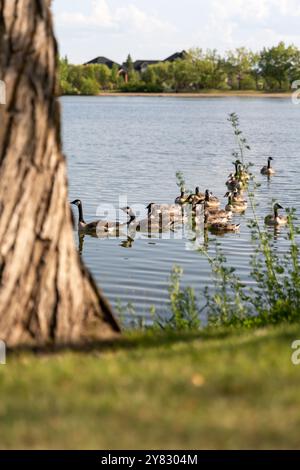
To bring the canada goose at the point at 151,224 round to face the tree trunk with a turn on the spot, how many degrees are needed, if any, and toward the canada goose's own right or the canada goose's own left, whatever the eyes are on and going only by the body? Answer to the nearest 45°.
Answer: approximately 90° to the canada goose's own left

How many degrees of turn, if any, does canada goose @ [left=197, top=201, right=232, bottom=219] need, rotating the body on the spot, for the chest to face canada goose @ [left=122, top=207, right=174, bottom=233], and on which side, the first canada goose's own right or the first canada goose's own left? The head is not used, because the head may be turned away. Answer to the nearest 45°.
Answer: approximately 45° to the first canada goose's own left

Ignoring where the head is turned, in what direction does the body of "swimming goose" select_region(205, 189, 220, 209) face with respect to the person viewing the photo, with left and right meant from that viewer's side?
facing the viewer and to the left of the viewer

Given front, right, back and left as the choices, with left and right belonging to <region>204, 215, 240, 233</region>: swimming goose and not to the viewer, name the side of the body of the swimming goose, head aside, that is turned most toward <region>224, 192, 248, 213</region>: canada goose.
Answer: right

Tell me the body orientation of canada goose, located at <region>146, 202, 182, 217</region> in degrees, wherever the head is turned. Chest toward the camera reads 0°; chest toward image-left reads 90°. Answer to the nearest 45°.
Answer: approximately 90°

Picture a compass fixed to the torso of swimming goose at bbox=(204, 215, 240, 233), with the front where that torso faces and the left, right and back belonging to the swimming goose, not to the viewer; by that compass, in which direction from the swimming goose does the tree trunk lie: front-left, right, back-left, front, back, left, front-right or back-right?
left

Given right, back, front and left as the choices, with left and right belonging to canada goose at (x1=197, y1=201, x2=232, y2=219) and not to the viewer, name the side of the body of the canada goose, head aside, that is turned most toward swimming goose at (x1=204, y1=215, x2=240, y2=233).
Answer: left

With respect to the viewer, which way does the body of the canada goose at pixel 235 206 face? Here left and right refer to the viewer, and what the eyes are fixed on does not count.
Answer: facing to the left of the viewer

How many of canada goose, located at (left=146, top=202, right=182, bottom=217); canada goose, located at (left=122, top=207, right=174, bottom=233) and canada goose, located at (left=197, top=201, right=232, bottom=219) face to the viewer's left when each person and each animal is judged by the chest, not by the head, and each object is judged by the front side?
3

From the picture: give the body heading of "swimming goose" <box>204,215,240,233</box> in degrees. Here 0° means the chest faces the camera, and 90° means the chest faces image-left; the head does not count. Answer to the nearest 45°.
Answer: approximately 90°

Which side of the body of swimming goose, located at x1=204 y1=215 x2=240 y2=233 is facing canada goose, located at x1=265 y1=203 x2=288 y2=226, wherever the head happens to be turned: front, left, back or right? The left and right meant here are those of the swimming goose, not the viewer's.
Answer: back

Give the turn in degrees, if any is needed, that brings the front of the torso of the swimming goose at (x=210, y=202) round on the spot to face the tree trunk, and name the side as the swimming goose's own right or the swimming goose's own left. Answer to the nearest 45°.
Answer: approximately 45° to the swimming goose's own left

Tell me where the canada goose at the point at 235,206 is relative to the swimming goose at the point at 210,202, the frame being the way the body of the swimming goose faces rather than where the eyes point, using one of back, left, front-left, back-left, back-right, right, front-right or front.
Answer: back

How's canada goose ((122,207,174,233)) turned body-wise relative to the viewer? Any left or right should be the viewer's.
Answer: facing to the left of the viewer

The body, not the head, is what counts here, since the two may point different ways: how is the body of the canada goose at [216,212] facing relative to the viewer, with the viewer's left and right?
facing to the left of the viewer
